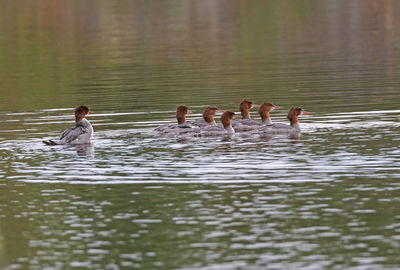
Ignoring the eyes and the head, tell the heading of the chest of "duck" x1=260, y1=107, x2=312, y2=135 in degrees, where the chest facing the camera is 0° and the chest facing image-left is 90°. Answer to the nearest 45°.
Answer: approximately 270°

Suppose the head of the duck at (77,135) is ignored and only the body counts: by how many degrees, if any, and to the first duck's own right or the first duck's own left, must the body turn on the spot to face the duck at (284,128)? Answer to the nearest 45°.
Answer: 0° — it already faces it

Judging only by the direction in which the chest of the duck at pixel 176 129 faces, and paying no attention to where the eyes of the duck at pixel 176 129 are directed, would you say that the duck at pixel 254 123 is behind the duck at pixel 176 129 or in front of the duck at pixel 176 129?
in front

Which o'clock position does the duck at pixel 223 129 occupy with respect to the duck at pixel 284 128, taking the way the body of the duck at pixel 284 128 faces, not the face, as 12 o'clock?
the duck at pixel 223 129 is roughly at 6 o'clock from the duck at pixel 284 128.

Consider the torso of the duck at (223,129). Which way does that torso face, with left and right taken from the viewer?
facing to the right of the viewer

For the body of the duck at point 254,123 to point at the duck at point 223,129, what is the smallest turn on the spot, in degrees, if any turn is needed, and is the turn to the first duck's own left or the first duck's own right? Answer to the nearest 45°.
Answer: approximately 135° to the first duck's own right

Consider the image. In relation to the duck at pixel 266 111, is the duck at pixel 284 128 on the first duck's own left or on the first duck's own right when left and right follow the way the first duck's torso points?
on the first duck's own right

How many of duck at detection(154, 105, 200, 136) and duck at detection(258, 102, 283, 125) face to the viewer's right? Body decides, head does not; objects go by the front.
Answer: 2

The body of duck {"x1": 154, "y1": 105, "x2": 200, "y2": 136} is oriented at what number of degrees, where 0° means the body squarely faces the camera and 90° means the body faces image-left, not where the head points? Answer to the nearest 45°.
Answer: approximately 270°

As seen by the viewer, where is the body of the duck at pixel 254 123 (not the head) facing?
to the viewer's right

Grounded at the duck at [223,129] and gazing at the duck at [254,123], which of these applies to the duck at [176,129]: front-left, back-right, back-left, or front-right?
back-left
